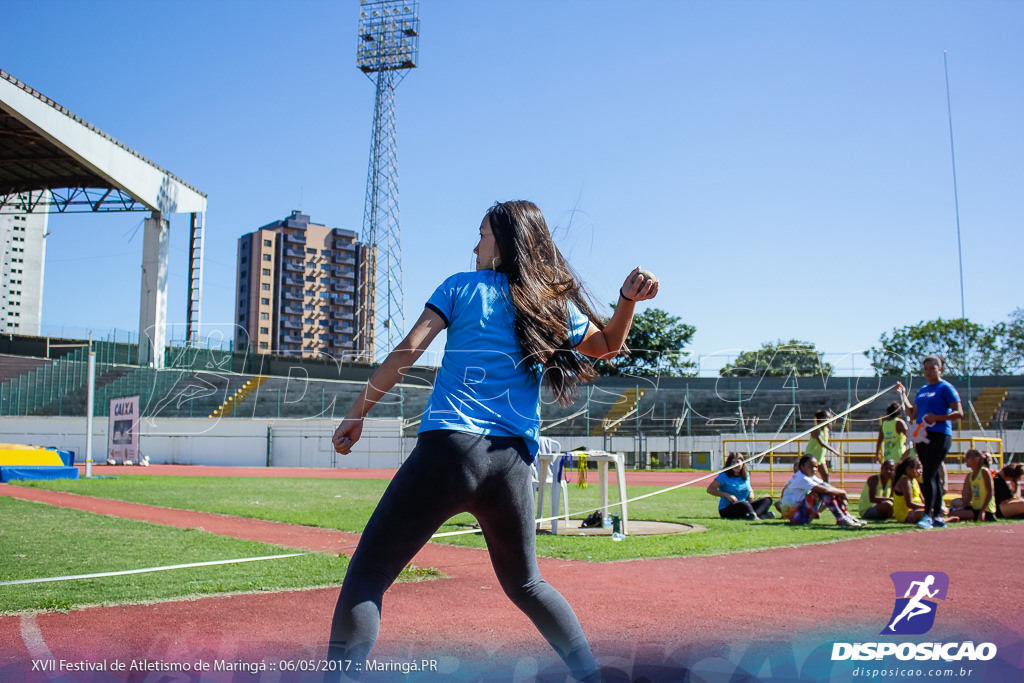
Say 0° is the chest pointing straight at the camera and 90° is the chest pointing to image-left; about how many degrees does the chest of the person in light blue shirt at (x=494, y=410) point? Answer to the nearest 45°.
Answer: approximately 180°

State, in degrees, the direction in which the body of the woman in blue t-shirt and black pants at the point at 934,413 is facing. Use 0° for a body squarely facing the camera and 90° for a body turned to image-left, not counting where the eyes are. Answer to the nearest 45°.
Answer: approximately 45°

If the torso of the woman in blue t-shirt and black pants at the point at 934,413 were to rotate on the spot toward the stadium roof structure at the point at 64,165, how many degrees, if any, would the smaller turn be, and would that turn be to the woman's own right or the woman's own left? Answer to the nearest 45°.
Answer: approximately 45° to the woman's own right

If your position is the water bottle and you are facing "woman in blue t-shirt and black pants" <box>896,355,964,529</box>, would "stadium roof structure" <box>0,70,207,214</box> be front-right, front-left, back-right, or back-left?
back-left

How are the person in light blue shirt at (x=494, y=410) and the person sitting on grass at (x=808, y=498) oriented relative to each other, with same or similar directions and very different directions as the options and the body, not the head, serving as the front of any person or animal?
very different directions

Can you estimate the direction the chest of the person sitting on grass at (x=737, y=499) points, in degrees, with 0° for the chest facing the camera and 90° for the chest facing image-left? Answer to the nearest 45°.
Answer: approximately 315°

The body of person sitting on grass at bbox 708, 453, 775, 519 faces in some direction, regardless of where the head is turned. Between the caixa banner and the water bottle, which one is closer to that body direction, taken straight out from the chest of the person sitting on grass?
the water bottle
